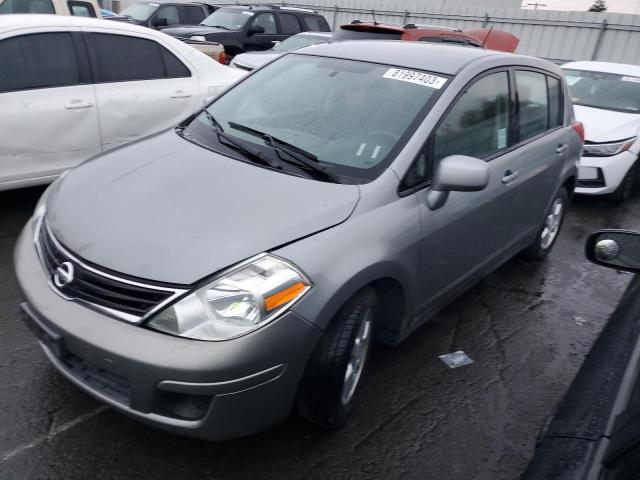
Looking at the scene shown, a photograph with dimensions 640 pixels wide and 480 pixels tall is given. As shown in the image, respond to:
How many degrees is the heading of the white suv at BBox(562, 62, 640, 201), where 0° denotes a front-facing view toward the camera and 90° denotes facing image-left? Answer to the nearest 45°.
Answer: approximately 45°

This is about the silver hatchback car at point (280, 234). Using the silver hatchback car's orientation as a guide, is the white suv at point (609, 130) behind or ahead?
behind

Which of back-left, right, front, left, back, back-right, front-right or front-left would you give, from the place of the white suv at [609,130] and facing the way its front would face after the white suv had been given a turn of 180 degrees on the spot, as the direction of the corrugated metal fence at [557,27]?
front-left

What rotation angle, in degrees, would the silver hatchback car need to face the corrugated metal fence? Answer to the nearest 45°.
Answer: approximately 180°

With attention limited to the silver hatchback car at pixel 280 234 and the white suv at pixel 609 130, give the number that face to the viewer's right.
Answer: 0

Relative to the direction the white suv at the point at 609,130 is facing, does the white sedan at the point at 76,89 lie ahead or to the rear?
ahead

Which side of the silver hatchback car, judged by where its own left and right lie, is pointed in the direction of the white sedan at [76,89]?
right

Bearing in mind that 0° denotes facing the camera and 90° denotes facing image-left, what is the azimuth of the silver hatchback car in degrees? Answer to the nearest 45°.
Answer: approximately 45°

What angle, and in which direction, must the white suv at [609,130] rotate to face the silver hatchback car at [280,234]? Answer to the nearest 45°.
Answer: approximately 45° to its left
